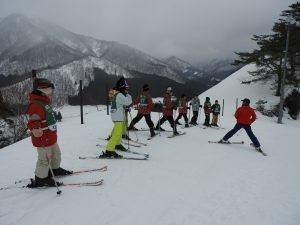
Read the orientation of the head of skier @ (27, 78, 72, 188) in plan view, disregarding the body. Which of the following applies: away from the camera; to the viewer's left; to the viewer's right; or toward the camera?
to the viewer's right

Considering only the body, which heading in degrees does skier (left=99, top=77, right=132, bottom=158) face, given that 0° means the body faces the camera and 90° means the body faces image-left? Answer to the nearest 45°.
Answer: approximately 270°

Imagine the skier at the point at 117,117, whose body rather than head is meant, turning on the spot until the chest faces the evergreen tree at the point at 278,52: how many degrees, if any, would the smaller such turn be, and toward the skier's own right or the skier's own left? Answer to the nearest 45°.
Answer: approximately 45° to the skier's own left
